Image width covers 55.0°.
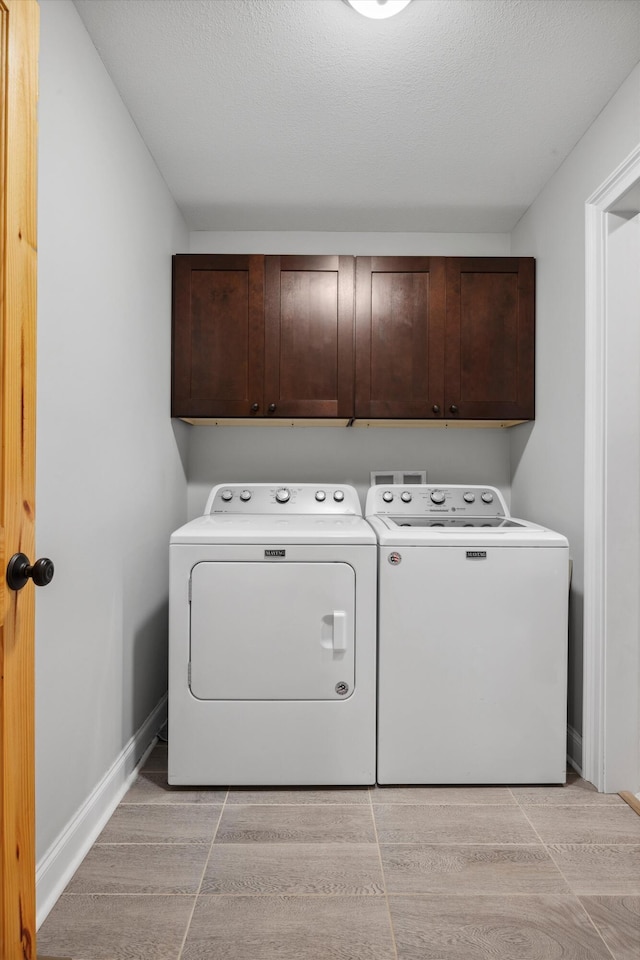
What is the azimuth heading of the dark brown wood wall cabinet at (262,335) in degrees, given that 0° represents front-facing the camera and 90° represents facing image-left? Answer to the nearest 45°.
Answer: approximately 0°

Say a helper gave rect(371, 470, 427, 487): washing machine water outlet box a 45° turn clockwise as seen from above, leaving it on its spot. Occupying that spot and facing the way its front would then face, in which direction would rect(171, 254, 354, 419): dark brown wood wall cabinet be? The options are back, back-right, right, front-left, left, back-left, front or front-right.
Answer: front

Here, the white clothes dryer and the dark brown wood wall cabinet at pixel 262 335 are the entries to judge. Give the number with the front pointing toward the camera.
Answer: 2

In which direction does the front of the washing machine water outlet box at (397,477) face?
toward the camera

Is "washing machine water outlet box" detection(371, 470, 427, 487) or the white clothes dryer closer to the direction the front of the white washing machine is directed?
the white clothes dryer

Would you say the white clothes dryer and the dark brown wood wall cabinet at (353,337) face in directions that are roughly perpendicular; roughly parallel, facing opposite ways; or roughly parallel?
roughly parallel

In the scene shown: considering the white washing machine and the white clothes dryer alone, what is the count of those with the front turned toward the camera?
2

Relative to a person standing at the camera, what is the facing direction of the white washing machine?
facing the viewer

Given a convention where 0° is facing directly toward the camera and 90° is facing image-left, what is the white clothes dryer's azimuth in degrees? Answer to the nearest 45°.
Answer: approximately 0°

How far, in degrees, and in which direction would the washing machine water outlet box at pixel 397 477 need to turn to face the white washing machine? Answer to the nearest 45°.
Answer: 0° — it already faces it
